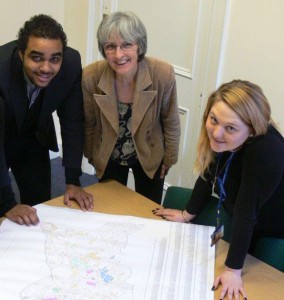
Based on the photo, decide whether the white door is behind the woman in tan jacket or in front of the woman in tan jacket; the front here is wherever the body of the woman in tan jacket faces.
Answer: behind

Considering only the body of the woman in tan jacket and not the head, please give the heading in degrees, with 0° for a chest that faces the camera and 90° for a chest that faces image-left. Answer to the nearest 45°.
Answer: approximately 0°

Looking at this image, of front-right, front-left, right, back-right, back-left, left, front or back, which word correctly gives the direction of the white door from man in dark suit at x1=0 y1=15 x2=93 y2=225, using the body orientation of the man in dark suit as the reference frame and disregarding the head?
back-left

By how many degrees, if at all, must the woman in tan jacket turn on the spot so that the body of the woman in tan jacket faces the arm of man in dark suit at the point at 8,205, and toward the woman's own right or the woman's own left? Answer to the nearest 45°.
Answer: approximately 45° to the woman's own right

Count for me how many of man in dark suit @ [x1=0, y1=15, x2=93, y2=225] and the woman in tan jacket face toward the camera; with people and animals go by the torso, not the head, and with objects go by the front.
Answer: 2
